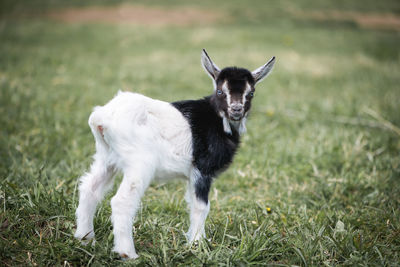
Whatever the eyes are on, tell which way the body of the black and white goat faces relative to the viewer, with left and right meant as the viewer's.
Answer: facing away from the viewer and to the right of the viewer
